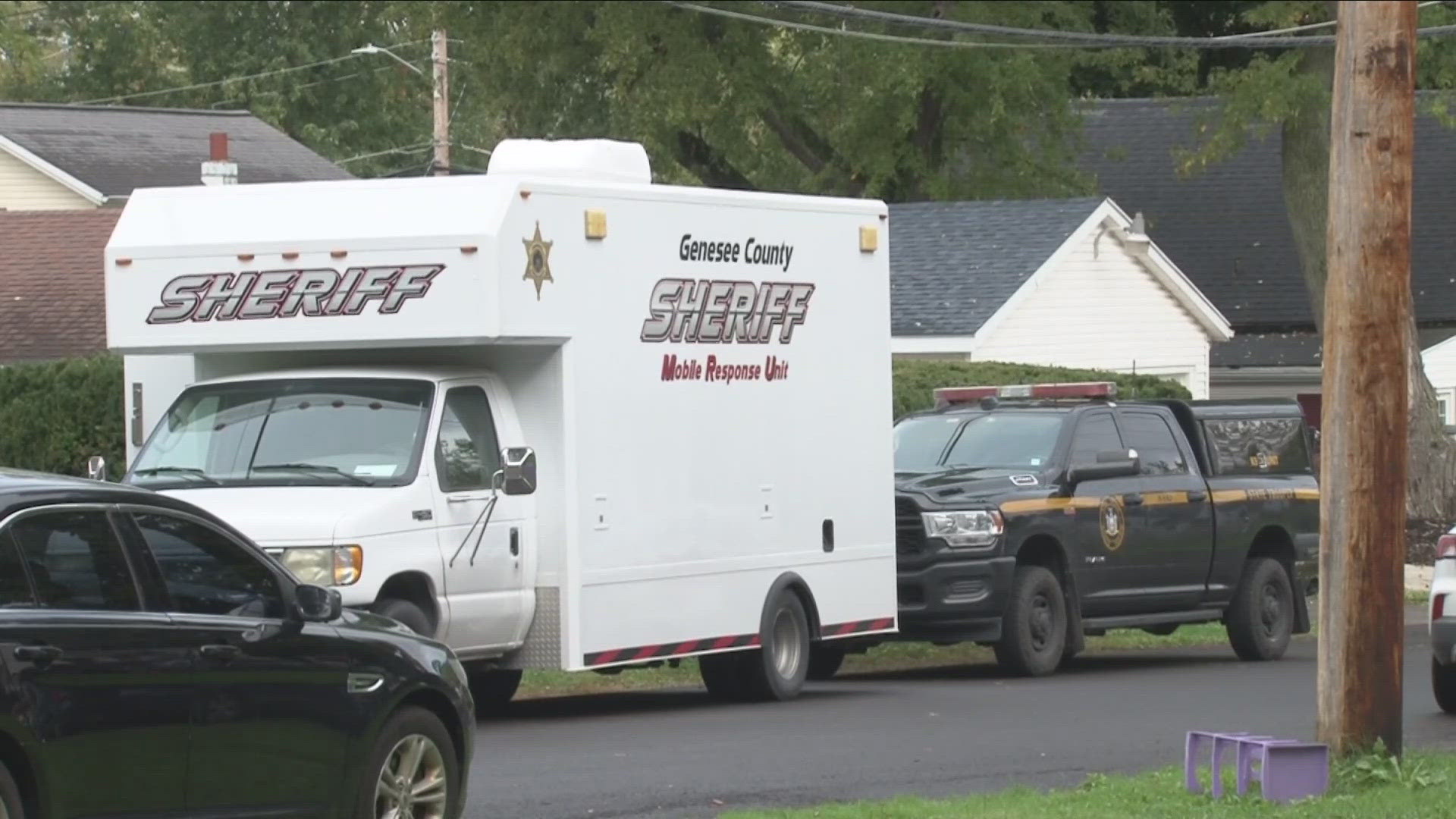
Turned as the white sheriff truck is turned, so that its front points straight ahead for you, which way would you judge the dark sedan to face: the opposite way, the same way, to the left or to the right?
the opposite way

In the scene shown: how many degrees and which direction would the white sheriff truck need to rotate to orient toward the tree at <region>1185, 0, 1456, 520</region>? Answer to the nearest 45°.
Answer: approximately 180°

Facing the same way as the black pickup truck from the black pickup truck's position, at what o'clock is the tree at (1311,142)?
The tree is roughly at 5 o'clock from the black pickup truck.

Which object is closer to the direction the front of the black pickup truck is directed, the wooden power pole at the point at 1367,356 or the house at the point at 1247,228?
the wooden power pole

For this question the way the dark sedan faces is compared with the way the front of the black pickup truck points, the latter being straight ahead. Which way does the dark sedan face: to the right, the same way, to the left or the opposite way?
the opposite way

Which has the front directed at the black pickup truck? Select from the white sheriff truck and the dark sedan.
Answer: the dark sedan

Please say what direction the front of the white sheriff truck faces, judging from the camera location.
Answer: facing the viewer and to the left of the viewer

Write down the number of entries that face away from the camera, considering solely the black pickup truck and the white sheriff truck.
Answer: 0

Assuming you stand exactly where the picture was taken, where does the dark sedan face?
facing away from the viewer and to the right of the viewer

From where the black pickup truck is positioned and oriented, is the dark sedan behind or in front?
in front

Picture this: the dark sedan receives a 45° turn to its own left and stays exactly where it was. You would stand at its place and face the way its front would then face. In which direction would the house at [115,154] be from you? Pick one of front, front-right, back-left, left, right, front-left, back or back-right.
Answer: front

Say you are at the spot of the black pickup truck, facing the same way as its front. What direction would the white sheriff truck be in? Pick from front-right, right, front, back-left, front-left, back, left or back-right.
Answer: front
